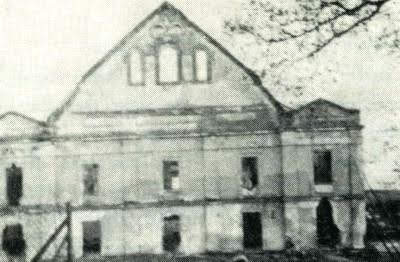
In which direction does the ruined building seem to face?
toward the camera
